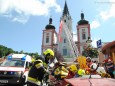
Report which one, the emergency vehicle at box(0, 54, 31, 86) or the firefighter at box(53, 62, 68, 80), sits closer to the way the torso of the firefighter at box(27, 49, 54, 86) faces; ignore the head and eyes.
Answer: the firefighter

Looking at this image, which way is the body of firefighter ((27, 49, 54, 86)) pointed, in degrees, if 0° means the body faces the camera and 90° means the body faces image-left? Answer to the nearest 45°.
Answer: approximately 270°
